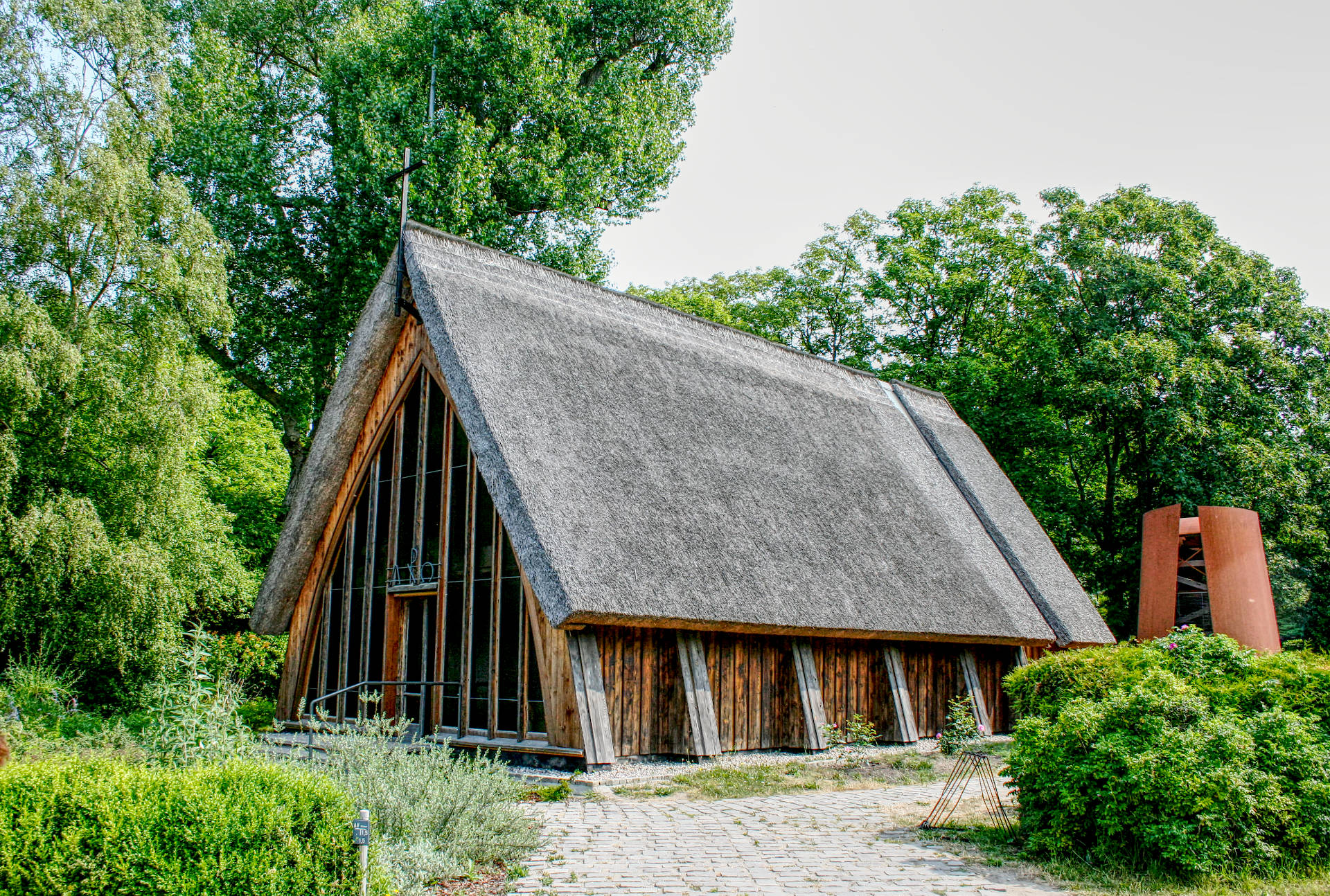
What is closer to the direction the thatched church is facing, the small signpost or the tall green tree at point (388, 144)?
the small signpost

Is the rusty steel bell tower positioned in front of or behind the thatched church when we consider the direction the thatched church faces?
behind

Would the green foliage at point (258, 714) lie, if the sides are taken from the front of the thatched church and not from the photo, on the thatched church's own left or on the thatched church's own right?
on the thatched church's own right

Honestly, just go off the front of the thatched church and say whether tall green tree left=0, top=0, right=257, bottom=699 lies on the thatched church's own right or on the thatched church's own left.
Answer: on the thatched church's own right

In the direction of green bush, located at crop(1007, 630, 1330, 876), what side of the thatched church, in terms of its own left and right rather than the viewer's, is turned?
left

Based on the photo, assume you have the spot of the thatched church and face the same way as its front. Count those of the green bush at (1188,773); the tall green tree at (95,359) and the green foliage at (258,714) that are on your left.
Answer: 1

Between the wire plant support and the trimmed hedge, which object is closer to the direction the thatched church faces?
the trimmed hedge

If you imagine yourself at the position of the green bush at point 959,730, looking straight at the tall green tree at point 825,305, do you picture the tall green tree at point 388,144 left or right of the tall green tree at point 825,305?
left

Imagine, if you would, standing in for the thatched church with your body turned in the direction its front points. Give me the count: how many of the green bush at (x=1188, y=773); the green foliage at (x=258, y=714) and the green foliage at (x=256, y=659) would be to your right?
2

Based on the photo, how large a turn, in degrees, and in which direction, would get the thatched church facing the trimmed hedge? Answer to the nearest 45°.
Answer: approximately 45° to its left

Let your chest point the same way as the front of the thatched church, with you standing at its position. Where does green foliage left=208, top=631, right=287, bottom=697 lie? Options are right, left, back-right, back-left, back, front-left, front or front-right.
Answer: right

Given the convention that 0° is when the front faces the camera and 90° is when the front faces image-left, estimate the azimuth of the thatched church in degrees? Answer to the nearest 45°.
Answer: approximately 45°

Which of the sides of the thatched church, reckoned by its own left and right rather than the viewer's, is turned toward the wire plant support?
left
